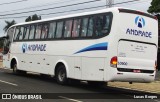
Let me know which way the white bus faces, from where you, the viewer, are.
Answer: facing away from the viewer and to the left of the viewer
